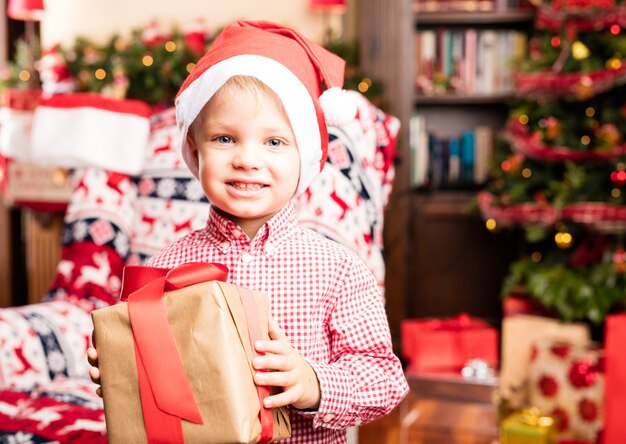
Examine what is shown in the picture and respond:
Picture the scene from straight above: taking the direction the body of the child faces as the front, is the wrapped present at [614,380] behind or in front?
behind

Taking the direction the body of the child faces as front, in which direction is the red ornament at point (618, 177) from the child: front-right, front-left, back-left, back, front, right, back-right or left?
back-left

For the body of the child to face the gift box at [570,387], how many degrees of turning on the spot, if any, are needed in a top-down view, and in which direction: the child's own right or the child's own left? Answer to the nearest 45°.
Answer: approximately 135° to the child's own left

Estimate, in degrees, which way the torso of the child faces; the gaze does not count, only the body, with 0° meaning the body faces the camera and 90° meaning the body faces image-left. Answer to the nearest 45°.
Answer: approximately 0°

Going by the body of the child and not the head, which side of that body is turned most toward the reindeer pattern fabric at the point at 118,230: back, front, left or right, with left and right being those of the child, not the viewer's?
back

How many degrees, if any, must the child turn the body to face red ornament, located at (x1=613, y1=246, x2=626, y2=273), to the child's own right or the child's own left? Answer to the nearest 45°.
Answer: approximately 135° to the child's own left

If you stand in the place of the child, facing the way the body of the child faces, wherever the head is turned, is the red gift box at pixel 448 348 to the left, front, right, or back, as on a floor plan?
back

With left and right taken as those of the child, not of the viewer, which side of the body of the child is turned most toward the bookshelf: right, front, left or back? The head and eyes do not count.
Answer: back

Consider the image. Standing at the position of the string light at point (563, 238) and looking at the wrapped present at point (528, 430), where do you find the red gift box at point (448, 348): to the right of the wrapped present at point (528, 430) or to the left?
right

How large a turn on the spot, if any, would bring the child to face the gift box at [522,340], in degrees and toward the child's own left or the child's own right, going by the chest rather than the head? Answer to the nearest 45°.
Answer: approximately 135° to the child's own left

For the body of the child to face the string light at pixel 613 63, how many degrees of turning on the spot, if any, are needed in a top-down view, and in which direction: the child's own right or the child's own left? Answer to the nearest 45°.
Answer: approximately 135° to the child's own left
